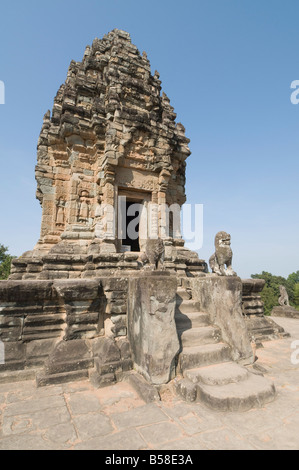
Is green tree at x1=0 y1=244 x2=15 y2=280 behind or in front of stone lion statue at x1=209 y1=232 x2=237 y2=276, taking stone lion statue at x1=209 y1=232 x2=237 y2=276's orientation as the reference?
behind

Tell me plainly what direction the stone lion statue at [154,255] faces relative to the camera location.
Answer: facing the viewer and to the right of the viewer

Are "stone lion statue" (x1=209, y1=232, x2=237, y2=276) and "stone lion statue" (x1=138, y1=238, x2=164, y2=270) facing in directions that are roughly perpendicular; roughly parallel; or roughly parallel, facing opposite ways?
roughly parallel

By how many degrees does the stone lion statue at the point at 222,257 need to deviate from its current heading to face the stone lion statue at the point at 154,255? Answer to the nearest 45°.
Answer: approximately 90° to its right

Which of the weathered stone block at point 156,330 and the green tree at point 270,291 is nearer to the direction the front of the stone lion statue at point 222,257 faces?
the weathered stone block

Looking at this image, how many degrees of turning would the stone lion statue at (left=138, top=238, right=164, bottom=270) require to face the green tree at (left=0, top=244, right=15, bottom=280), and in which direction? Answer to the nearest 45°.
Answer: approximately 180°

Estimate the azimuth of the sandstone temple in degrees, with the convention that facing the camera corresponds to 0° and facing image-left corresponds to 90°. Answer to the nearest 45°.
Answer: approximately 315°

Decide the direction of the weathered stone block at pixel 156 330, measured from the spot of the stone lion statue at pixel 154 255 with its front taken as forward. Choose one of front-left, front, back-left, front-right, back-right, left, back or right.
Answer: front-right

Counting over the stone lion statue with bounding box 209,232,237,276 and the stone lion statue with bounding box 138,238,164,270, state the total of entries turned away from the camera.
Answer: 0

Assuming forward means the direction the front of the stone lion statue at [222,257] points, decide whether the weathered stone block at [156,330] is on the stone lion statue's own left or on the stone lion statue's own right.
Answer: on the stone lion statue's own right

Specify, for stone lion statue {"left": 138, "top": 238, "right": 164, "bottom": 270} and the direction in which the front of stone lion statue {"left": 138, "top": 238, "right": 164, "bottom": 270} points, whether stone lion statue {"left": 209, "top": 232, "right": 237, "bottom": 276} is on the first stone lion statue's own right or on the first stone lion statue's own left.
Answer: on the first stone lion statue's own left

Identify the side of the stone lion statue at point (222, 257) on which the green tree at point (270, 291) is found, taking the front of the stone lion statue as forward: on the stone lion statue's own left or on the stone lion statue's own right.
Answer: on the stone lion statue's own left

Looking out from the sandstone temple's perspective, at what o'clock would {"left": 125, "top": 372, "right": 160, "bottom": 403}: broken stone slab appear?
The broken stone slab is roughly at 1 o'clock from the sandstone temple.

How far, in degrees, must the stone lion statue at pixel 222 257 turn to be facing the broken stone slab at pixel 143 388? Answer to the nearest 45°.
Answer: approximately 90° to its right
